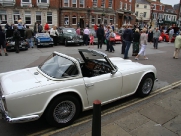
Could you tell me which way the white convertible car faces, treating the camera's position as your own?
facing away from the viewer and to the right of the viewer

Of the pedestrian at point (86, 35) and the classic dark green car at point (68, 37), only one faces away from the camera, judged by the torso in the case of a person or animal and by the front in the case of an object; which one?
the pedestrian
